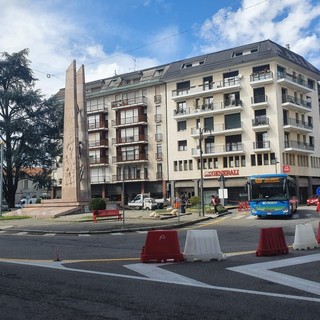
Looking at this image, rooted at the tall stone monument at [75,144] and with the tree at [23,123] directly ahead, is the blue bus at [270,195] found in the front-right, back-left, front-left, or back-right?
back-right

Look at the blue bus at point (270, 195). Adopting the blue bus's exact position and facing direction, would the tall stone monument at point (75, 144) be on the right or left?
on its right

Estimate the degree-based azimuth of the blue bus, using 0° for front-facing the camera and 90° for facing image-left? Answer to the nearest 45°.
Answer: approximately 0°

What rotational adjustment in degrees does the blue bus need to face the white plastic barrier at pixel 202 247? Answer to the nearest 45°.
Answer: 0° — it already faces it

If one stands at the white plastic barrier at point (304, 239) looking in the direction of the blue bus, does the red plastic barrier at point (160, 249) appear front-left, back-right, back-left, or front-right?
back-left

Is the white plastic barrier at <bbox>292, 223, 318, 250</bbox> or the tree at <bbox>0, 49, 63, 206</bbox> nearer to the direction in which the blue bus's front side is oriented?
the white plastic barrier

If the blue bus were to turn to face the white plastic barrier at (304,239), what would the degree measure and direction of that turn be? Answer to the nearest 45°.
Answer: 0° — it already faces it

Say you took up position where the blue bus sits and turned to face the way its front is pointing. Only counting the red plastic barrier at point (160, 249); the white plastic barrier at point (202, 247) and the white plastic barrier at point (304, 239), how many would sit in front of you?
3

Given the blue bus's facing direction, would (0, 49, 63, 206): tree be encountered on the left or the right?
on its right

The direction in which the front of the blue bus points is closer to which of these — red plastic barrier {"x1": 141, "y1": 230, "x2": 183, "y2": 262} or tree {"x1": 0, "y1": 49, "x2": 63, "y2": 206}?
the red plastic barrier
